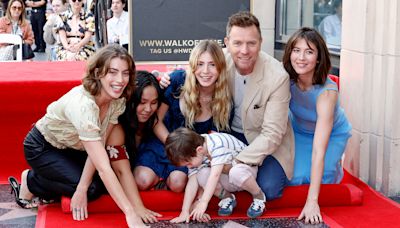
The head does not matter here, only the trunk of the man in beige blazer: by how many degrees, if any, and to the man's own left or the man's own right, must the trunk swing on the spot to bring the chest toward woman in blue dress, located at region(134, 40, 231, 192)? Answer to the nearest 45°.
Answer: approximately 45° to the man's own right

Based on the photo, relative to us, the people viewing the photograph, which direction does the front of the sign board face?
facing the viewer

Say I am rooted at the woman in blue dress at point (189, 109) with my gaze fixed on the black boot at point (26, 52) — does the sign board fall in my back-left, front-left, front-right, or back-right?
front-right

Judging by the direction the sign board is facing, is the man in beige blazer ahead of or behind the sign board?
ahead

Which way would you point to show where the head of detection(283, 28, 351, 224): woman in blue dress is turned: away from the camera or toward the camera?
toward the camera

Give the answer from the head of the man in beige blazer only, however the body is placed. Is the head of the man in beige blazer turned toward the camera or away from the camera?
toward the camera

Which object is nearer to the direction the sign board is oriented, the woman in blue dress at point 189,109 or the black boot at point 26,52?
the woman in blue dress

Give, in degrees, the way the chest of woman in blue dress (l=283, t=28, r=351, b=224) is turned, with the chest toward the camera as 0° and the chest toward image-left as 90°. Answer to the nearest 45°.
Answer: approximately 45°

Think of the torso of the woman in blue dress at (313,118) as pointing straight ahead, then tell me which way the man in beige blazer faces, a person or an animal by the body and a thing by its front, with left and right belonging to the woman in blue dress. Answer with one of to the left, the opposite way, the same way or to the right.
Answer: the same way

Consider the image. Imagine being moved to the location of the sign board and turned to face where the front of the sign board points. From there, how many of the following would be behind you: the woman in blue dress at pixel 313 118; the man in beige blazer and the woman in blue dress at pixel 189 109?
0

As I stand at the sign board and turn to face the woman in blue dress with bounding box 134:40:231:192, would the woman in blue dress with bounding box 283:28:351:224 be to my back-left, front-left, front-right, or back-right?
front-left

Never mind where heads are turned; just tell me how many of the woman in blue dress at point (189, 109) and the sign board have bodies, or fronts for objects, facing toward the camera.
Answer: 2

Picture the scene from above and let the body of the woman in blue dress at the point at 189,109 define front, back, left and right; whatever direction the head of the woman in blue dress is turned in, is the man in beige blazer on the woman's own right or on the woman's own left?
on the woman's own left

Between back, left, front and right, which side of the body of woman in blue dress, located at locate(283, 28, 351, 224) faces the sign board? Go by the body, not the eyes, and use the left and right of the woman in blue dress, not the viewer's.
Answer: right

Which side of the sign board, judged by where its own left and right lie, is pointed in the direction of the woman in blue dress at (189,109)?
front

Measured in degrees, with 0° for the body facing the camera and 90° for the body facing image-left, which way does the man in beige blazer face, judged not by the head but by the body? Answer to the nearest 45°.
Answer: approximately 45°

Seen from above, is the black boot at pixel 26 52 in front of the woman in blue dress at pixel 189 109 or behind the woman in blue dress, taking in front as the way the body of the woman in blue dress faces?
behind
